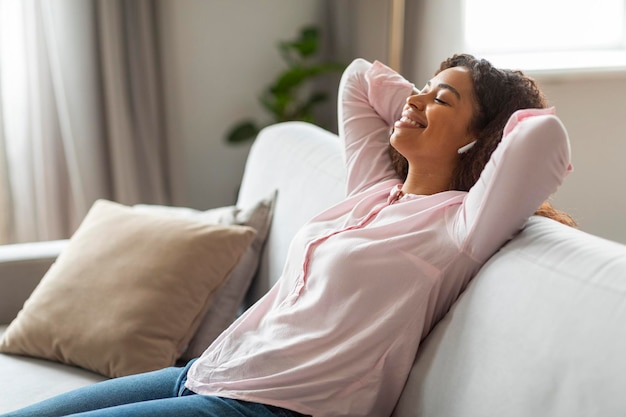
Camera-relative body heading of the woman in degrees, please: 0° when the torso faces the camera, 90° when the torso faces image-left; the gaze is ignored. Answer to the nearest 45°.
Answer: approximately 45°

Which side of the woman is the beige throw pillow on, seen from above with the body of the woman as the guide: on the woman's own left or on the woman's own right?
on the woman's own right

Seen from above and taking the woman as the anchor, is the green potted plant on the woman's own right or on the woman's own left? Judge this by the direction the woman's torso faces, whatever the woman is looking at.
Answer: on the woman's own right

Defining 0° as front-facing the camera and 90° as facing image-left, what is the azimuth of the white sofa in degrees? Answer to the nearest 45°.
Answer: approximately 45°
